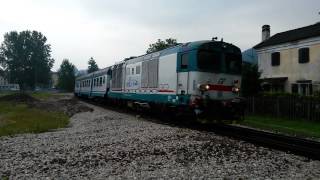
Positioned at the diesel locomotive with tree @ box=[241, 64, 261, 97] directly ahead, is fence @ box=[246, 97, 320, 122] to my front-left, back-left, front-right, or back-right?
front-right

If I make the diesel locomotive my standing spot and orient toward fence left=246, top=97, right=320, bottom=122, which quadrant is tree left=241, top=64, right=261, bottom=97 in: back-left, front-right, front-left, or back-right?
front-left

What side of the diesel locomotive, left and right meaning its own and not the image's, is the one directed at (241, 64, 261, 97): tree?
left

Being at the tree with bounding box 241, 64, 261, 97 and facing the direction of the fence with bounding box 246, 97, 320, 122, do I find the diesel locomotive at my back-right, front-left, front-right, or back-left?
front-right

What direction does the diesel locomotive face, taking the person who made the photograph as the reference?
facing the viewer and to the right of the viewer

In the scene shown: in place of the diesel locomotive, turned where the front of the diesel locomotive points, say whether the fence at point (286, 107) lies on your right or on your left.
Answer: on your left
